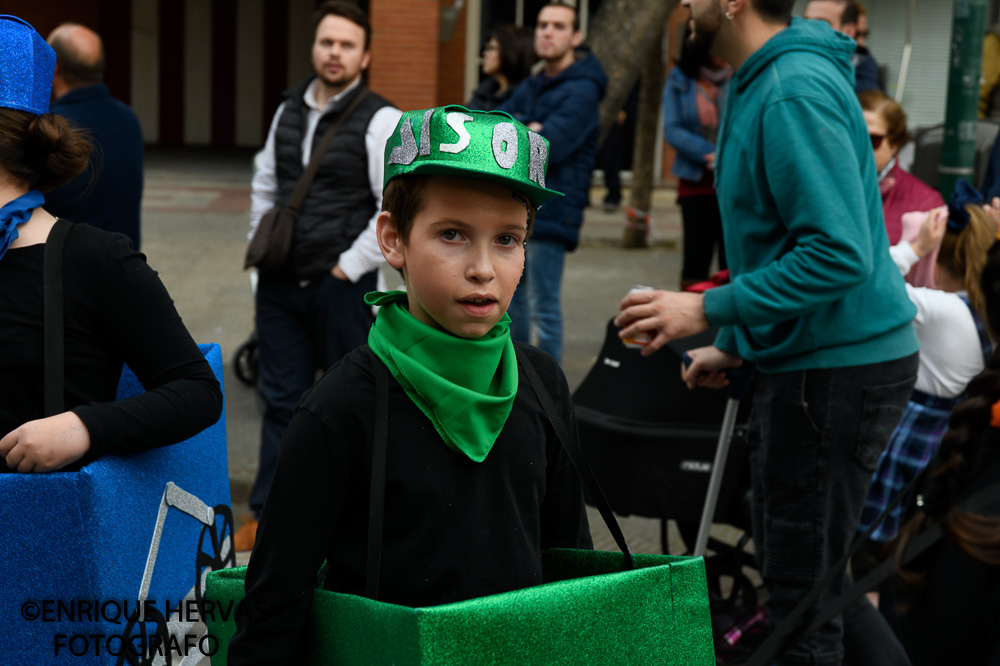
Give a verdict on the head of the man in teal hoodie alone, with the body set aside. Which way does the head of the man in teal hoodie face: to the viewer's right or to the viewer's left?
to the viewer's left

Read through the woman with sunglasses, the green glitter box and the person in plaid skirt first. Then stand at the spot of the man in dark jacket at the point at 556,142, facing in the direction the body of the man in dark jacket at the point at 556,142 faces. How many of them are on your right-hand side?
0

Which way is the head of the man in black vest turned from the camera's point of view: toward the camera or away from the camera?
toward the camera

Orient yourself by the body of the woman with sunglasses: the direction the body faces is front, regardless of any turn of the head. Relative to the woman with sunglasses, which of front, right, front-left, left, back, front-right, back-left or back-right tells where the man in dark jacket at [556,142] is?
right

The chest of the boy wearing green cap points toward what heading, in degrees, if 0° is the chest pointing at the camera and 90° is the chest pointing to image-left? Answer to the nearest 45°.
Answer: approximately 315°

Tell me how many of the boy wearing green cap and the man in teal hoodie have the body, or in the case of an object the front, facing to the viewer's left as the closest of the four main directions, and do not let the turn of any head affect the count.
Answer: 1

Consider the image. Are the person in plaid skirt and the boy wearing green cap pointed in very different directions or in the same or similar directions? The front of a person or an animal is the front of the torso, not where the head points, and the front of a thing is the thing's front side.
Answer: very different directions

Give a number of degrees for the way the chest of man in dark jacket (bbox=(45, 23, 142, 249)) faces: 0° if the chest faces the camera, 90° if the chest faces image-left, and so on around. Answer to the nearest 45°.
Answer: approximately 135°

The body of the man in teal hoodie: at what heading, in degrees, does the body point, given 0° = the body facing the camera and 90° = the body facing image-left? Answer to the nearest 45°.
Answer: approximately 90°

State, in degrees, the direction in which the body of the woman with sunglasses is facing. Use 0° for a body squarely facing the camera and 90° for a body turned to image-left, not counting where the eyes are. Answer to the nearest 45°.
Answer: approximately 45°

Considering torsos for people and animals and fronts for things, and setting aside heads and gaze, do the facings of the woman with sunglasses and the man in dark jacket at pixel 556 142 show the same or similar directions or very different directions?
same or similar directions

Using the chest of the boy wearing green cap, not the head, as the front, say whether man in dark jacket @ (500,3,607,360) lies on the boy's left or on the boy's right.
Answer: on the boy's left
